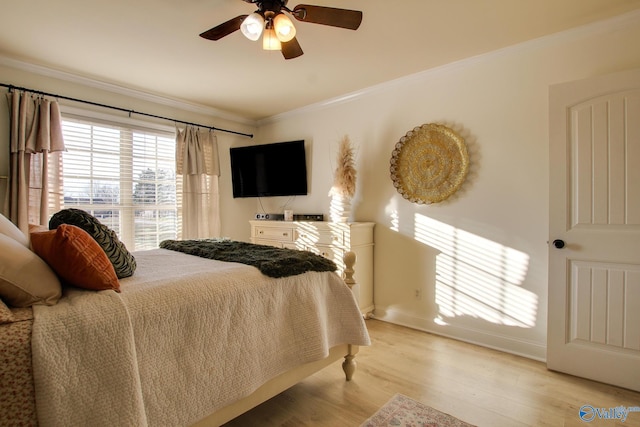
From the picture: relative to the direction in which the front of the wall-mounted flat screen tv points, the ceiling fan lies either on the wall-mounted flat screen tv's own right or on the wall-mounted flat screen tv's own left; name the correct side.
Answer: on the wall-mounted flat screen tv's own left

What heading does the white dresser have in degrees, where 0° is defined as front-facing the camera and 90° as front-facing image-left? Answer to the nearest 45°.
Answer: approximately 45°

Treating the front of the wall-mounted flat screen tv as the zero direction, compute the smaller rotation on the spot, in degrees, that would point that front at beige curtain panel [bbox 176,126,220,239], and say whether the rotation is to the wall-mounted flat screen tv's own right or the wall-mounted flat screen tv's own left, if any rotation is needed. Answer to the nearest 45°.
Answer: approximately 45° to the wall-mounted flat screen tv's own right

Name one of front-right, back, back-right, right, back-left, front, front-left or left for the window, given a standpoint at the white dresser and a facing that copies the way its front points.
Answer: front-right

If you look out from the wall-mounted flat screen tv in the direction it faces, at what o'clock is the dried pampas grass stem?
The dried pampas grass stem is roughly at 9 o'clock from the wall-mounted flat screen tv.

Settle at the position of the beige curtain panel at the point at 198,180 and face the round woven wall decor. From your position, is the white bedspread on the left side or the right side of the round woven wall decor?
right

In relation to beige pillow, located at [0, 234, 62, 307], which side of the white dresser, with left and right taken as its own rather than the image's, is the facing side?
front

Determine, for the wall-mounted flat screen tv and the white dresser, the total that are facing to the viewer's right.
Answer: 0

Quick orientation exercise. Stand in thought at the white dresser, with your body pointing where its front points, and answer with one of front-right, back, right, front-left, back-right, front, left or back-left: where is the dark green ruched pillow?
front

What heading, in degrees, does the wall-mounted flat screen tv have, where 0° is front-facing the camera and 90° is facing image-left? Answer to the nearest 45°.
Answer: approximately 45°

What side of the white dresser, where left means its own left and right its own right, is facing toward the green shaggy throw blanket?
front

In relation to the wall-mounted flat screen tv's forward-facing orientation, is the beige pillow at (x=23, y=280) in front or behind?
in front

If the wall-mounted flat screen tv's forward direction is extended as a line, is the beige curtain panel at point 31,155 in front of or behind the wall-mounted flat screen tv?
in front

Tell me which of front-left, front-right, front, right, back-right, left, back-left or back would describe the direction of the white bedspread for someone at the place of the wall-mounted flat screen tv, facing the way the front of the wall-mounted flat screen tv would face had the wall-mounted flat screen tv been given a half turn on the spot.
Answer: back-right
